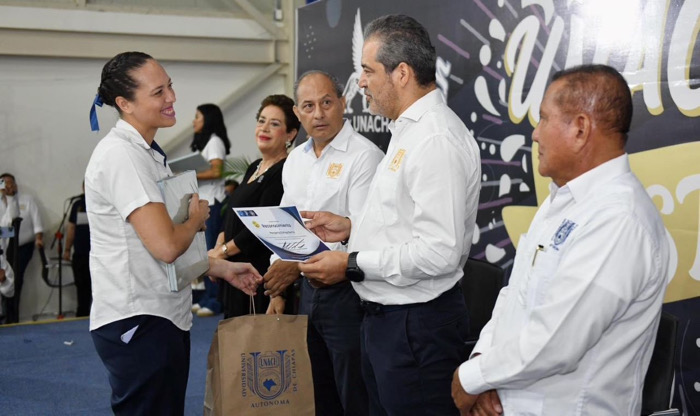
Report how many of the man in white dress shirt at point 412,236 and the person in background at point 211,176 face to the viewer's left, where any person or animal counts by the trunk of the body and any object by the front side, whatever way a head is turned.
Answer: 2

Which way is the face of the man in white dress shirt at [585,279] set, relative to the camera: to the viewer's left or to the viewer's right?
to the viewer's left

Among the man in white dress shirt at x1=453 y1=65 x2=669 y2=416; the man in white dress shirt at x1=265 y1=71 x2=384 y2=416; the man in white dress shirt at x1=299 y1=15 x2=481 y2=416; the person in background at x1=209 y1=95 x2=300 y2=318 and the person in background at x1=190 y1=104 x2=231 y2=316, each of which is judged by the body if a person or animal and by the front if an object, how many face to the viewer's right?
0

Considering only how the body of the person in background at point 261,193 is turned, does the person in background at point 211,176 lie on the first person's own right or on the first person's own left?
on the first person's own right

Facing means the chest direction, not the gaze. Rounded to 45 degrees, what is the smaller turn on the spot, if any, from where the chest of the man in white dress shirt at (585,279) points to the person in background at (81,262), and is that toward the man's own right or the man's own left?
approximately 45° to the man's own right

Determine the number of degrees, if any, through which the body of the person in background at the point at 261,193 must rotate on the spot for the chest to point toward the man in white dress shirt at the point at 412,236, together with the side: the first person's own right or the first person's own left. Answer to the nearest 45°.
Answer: approximately 45° to the first person's own left

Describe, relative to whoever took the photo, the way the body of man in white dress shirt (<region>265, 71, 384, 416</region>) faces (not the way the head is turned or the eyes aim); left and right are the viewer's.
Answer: facing the viewer and to the left of the viewer

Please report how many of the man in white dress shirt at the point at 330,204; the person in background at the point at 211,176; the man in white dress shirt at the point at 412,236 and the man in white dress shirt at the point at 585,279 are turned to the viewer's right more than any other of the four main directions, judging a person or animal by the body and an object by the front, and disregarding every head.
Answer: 0

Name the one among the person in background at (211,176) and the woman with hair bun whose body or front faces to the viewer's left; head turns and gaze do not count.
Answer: the person in background

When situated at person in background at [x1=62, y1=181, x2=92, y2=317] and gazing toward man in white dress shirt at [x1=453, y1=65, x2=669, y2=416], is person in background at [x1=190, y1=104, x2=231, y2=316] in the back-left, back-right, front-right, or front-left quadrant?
front-left

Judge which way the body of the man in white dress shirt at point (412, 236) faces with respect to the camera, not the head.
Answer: to the viewer's left

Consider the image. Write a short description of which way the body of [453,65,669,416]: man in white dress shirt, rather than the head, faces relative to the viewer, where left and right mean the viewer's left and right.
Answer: facing to the left of the viewer
